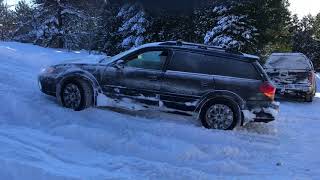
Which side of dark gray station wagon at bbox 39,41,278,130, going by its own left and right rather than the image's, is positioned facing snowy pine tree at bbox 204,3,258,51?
right

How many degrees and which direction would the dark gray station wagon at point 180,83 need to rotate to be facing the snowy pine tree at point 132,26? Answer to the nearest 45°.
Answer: approximately 90° to its right

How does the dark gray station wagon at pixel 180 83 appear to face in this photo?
to the viewer's left

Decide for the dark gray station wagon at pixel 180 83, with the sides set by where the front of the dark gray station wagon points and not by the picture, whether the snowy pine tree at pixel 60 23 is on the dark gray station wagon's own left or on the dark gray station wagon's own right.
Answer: on the dark gray station wagon's own right
